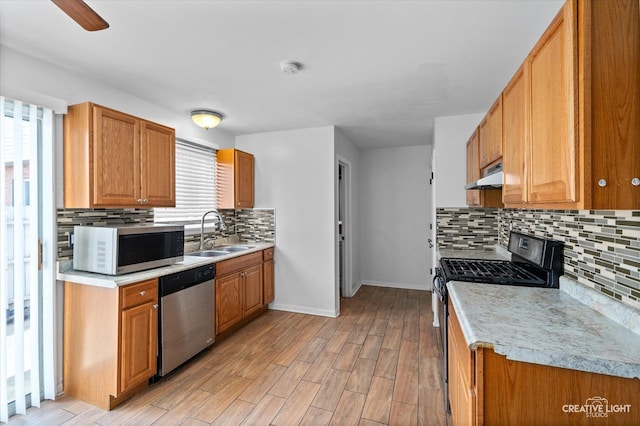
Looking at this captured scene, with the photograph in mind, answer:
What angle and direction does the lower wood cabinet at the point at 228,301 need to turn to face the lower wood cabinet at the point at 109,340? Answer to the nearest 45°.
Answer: approximately 90° to its right

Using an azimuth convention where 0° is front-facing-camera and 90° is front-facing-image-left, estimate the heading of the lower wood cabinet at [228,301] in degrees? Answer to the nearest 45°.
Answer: approximately 315°

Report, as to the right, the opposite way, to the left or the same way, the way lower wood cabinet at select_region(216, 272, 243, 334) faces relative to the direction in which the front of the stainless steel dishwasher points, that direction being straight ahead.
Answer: the same way

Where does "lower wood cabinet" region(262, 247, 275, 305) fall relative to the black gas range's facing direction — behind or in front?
in front

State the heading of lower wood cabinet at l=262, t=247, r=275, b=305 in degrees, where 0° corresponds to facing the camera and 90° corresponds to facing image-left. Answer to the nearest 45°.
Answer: approximately 315°

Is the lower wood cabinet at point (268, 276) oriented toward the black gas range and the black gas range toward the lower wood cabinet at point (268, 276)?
yes

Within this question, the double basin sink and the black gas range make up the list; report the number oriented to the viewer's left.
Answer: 1

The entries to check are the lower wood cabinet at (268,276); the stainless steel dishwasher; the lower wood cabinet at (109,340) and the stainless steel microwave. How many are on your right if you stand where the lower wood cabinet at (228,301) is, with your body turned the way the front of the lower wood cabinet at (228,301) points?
3

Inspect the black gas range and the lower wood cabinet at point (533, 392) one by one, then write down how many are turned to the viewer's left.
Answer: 2

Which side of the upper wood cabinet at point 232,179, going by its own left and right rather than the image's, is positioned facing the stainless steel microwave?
right

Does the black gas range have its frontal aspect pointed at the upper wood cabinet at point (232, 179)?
yes

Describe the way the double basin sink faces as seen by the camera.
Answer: facing the viewer and to the right of the viewer

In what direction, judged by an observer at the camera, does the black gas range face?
facing to the left of the viewer

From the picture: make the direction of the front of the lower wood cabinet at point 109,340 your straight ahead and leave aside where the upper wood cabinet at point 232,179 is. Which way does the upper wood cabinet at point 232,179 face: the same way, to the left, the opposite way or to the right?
the same way

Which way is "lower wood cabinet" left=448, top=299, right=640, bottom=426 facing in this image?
to the viewer's left

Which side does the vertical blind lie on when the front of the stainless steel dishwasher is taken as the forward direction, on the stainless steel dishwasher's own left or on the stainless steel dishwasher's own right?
on the stainless steel dishwasher's own right

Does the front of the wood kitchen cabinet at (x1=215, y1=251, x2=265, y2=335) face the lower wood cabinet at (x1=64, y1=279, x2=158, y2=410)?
no

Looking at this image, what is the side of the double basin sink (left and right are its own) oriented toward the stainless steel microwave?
right

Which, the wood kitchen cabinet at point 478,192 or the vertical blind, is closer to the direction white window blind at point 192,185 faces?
the wood kitchen cabinet

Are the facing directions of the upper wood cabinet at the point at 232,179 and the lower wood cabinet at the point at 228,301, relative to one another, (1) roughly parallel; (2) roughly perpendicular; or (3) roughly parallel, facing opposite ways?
roughly parallel

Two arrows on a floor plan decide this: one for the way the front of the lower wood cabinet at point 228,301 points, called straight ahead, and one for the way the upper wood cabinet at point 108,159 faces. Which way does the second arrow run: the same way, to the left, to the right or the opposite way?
the same way
